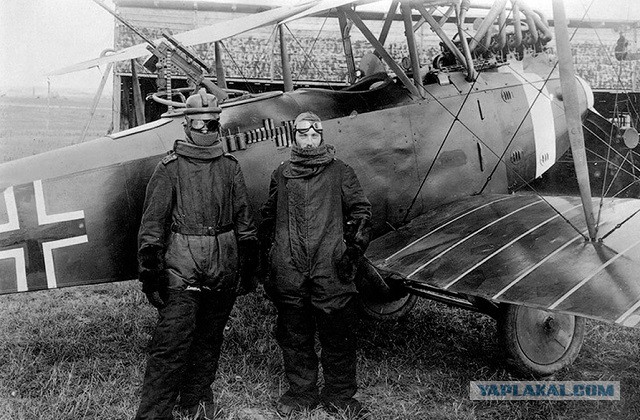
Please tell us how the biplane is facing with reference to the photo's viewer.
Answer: facing away from the viewer and to the right of the viewer

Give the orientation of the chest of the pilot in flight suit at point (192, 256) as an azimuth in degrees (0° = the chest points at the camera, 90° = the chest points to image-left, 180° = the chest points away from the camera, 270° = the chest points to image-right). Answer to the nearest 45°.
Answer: approximately 0°

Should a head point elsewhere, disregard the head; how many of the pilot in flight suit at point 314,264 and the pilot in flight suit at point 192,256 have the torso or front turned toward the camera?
2

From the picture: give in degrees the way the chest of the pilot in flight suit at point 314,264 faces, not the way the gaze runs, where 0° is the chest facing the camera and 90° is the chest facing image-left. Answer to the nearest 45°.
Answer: approximately 0°
